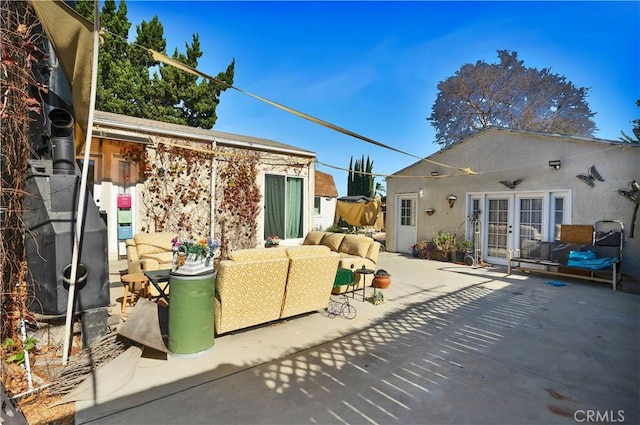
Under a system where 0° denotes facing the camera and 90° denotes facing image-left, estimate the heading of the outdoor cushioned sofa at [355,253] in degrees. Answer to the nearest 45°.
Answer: approximately 45°

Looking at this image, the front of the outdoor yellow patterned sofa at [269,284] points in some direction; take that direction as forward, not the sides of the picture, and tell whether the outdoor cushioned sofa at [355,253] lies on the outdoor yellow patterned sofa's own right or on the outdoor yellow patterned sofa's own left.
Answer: on the outdoor yellow patterned sofa's own right

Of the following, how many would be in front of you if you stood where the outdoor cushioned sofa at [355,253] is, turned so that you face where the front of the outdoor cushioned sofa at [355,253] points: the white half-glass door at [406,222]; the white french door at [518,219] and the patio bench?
0

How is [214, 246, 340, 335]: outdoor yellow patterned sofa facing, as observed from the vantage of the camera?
facing away from the viewer and to the left of the viewer

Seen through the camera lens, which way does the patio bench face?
facing the viewer and to the left of the viewer

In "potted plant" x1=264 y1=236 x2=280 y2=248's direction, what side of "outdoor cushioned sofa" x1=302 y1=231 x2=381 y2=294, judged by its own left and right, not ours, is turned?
right

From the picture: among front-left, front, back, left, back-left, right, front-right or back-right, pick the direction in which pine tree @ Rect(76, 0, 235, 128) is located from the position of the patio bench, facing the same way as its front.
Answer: front-right

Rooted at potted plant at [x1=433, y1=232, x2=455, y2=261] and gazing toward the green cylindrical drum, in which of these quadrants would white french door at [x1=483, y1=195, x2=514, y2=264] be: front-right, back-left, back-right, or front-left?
back-left

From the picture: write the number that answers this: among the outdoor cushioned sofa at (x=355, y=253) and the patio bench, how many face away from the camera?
0

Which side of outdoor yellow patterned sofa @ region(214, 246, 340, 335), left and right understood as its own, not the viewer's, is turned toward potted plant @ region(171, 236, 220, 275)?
left

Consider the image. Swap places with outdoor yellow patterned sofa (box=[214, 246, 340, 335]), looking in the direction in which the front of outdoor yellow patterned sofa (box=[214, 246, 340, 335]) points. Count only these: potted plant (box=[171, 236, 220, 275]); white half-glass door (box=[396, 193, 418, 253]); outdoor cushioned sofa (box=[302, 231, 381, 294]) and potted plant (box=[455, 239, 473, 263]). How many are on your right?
3

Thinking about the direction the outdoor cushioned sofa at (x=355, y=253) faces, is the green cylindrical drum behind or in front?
in front

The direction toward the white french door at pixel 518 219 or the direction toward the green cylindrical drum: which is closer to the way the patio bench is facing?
the green cylindrical drum

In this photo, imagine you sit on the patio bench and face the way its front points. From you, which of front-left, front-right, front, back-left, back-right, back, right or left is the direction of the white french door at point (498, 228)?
right

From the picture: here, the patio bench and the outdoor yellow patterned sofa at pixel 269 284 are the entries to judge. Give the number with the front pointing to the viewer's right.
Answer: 0

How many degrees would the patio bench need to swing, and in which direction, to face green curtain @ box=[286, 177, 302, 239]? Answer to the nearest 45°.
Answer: approximately 45° to its right

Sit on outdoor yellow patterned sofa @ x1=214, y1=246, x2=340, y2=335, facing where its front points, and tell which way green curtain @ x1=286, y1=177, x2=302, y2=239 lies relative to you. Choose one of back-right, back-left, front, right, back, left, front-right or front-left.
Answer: front-right

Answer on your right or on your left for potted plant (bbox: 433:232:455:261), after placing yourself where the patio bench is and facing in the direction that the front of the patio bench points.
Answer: on your right
